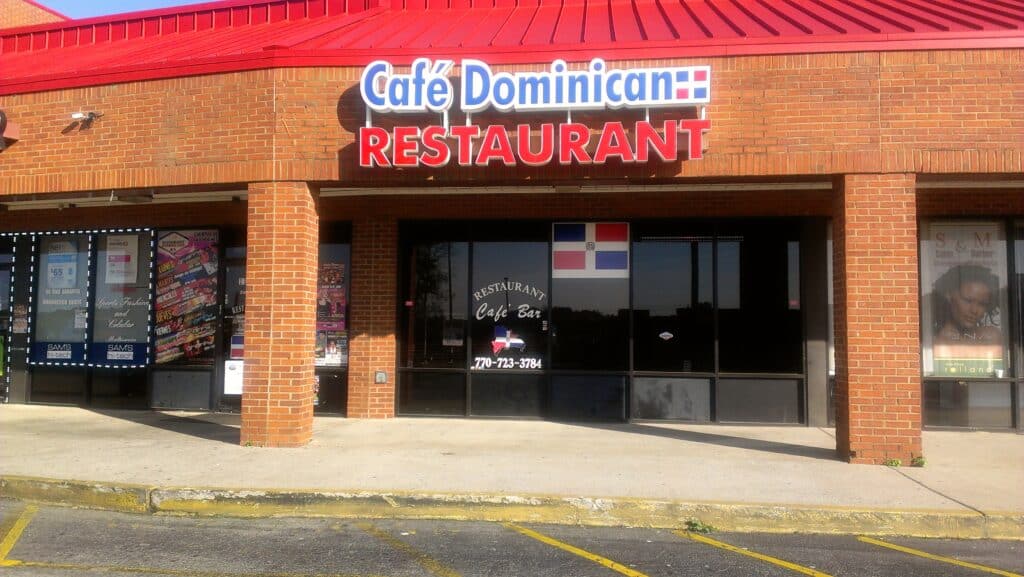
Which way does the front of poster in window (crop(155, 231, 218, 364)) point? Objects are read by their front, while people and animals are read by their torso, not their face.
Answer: toward the camera

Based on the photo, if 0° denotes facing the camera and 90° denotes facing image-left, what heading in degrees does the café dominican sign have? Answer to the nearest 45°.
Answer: approximately 0°

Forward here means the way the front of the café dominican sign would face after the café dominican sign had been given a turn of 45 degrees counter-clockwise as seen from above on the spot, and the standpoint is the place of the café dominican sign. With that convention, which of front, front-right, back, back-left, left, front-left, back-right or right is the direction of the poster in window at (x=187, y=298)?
back
